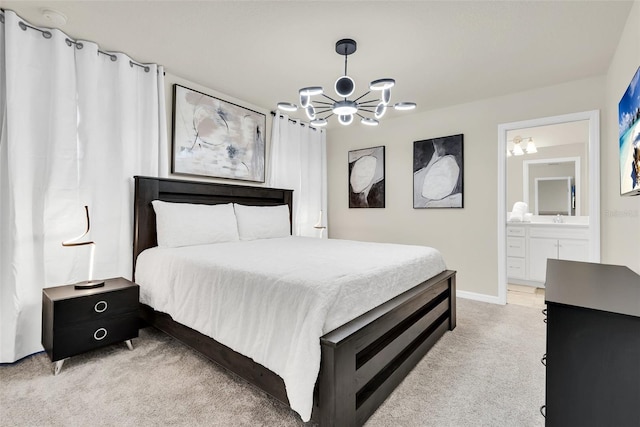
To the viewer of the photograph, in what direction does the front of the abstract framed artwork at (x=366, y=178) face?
facing the viewer and to the left of the viewer

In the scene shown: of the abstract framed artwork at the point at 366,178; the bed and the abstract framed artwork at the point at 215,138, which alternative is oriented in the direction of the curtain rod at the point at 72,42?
the abstract framed artwork at the point at 366,178

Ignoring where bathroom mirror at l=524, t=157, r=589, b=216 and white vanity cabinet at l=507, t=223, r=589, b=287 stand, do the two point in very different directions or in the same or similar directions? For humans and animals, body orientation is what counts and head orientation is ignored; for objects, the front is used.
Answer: same or similar directions

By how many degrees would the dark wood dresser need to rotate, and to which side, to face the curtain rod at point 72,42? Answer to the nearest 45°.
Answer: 0° — it already faces it

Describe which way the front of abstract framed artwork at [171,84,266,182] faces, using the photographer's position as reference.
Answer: facing the viewer and to the right of the viewer

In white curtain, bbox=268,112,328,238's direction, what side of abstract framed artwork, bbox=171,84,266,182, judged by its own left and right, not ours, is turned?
left

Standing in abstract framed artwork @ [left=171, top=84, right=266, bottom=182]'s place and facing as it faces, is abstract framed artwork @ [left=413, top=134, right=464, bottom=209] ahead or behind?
ahead

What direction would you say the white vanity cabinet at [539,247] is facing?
toward the camera

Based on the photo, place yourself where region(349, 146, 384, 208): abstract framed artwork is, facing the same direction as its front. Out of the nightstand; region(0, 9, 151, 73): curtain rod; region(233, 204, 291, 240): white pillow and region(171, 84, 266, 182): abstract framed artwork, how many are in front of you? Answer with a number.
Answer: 4

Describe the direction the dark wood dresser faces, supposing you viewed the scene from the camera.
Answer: facing to the left of the viewer

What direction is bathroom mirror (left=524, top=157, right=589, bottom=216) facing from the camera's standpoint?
toward the camera

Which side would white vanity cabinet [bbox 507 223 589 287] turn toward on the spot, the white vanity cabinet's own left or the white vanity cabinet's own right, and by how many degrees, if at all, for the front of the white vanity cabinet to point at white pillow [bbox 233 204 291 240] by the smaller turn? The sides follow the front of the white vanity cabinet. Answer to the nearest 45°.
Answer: approximately 45° to the white vanity cabinet's own right

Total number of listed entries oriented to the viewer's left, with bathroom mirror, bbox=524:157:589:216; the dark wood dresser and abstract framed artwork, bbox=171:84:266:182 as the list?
1

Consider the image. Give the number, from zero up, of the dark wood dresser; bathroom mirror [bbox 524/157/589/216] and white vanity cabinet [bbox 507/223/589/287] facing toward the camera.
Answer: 2

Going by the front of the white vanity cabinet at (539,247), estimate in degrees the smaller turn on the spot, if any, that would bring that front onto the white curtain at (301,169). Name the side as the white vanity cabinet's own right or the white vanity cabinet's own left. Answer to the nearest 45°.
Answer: approximately 45° to the white vanity cabinet's own right

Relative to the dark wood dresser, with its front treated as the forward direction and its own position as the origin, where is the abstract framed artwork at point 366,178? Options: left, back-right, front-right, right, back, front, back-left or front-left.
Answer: front-right

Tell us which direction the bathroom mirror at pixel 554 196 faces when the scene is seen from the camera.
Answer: facing the viewer

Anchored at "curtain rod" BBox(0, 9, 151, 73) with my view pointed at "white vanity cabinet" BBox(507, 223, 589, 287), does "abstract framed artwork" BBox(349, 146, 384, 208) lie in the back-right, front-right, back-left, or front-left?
front-left

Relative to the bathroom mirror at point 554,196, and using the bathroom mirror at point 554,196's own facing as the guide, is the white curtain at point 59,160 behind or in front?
in front

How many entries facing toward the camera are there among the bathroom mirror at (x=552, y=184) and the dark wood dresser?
1

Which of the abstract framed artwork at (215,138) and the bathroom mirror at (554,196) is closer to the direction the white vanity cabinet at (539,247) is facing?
the abstract framed artwork

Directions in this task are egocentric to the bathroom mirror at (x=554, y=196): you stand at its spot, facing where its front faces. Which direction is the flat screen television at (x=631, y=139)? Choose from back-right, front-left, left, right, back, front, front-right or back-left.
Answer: front
